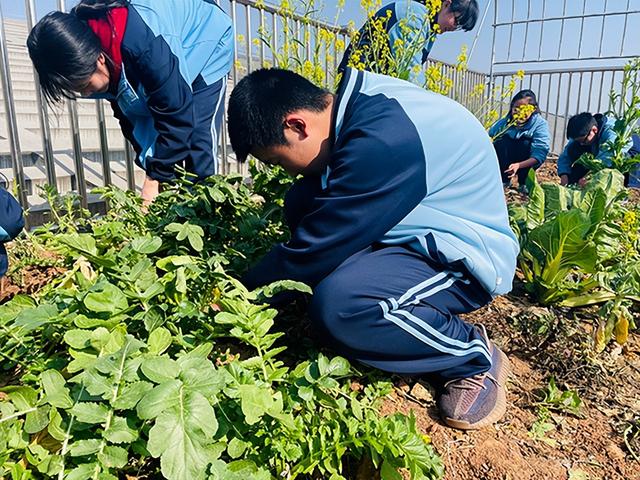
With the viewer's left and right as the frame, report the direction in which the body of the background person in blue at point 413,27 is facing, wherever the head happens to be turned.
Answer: facing to the right of the viewer

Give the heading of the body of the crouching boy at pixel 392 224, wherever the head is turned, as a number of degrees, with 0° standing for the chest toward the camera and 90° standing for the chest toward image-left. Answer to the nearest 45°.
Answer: approximately 90°

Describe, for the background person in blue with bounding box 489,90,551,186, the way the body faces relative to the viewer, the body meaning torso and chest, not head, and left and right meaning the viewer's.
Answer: facing the viewer and to the left of the viewer

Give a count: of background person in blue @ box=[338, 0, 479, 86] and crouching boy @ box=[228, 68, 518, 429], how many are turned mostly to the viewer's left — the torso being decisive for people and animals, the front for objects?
1

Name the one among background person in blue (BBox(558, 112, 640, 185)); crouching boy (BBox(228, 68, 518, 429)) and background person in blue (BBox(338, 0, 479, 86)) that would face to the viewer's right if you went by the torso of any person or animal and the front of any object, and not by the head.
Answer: background person in blue (BBox(338, 0, 479, 86))

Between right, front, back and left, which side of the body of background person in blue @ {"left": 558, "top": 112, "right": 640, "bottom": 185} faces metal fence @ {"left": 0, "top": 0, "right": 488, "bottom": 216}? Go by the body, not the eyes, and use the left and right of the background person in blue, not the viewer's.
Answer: front

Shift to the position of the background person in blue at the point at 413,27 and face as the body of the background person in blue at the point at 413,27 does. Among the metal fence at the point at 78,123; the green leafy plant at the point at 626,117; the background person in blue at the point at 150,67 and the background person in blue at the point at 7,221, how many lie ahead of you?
1

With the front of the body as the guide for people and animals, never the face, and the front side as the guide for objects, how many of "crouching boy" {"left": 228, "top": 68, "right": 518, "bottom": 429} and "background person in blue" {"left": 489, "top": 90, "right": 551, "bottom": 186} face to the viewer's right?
0

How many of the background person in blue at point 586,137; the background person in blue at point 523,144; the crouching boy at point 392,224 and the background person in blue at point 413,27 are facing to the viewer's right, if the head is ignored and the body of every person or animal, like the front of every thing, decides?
1

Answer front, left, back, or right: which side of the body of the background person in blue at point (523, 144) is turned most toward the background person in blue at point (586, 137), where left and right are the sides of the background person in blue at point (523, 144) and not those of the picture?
left

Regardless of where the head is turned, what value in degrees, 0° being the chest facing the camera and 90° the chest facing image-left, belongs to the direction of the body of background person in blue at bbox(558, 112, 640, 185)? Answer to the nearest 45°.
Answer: approximately 45°

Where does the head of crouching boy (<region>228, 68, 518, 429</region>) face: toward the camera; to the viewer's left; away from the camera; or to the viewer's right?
to the viewer's left

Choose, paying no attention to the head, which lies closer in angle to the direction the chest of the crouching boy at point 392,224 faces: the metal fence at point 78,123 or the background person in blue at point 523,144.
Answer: the metal fence
